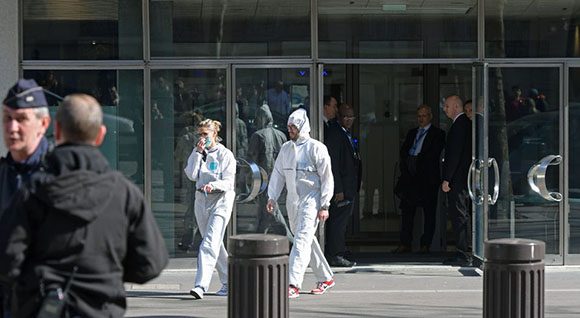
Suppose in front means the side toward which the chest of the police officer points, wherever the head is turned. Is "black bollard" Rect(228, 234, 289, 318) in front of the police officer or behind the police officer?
behind

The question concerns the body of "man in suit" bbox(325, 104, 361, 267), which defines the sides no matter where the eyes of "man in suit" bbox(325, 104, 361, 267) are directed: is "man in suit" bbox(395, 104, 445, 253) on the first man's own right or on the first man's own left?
on the first man's own left

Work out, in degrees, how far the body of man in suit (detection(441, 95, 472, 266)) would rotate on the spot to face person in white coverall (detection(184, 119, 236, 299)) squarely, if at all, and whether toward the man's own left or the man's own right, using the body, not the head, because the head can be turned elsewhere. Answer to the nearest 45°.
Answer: approximately 45° to the man's own left

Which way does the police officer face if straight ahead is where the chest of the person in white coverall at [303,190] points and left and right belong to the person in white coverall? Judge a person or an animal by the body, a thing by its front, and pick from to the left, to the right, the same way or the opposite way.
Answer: the same way

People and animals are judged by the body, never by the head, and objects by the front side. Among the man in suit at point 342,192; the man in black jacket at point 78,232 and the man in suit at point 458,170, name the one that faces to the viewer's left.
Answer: the man in suit at point 458,170

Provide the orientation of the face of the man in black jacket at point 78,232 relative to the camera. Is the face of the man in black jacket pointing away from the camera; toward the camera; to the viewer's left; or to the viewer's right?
away from the camera

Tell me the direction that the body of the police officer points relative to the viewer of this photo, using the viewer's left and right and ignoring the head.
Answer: facing the viewer and to the left of the viewer

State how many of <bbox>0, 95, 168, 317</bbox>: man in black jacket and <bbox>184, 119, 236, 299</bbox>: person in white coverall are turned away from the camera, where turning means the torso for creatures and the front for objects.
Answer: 1

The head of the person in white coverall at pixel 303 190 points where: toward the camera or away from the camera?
toward the camera

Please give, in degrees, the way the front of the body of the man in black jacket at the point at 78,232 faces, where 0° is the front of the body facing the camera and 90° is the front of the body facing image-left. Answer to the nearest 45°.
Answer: approximately 180°

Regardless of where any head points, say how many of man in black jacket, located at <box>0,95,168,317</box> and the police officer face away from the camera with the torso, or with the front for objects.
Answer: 1

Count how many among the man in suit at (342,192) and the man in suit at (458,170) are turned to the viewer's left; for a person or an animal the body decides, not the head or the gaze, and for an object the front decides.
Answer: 1

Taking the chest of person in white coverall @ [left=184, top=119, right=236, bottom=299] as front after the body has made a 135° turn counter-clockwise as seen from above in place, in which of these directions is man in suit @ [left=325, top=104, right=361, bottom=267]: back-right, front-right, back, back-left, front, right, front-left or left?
front-left

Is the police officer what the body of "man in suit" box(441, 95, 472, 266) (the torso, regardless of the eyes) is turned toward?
no
